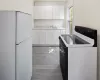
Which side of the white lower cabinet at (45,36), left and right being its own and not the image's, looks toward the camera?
front

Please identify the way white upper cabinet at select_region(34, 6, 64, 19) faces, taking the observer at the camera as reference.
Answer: facing the viewer

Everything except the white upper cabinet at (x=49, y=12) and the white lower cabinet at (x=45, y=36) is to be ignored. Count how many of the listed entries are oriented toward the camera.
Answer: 2

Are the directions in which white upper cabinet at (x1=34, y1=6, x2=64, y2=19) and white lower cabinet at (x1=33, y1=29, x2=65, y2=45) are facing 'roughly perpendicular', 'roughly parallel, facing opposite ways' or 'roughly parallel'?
roughly parallel
